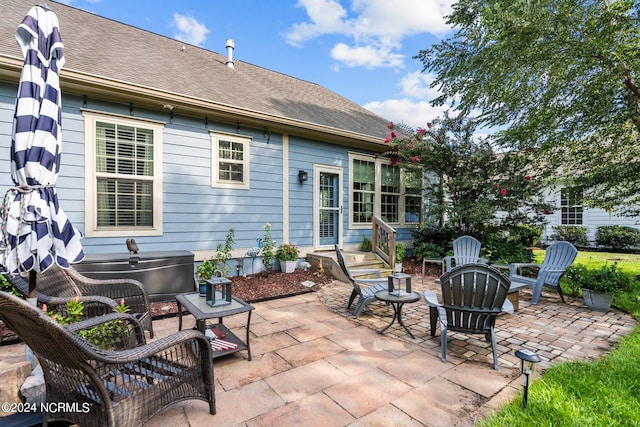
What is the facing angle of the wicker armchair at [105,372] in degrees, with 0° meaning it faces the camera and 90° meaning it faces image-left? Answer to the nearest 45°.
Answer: approximately 225°

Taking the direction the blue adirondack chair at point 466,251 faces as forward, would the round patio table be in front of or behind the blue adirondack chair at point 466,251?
in front

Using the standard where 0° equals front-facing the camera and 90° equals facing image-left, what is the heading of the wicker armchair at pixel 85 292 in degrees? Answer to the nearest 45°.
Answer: approximately 315°

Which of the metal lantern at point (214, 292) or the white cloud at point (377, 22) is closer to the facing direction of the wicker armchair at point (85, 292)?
the metal lantern

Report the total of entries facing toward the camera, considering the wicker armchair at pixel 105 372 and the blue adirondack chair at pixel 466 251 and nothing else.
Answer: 1

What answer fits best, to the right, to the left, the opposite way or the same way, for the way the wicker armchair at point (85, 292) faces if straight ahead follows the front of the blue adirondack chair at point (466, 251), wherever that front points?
to the left

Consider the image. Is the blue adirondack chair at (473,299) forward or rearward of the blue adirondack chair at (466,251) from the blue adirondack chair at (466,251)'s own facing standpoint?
forward

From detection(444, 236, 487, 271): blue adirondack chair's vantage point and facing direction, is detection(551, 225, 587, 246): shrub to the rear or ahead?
to the rear
